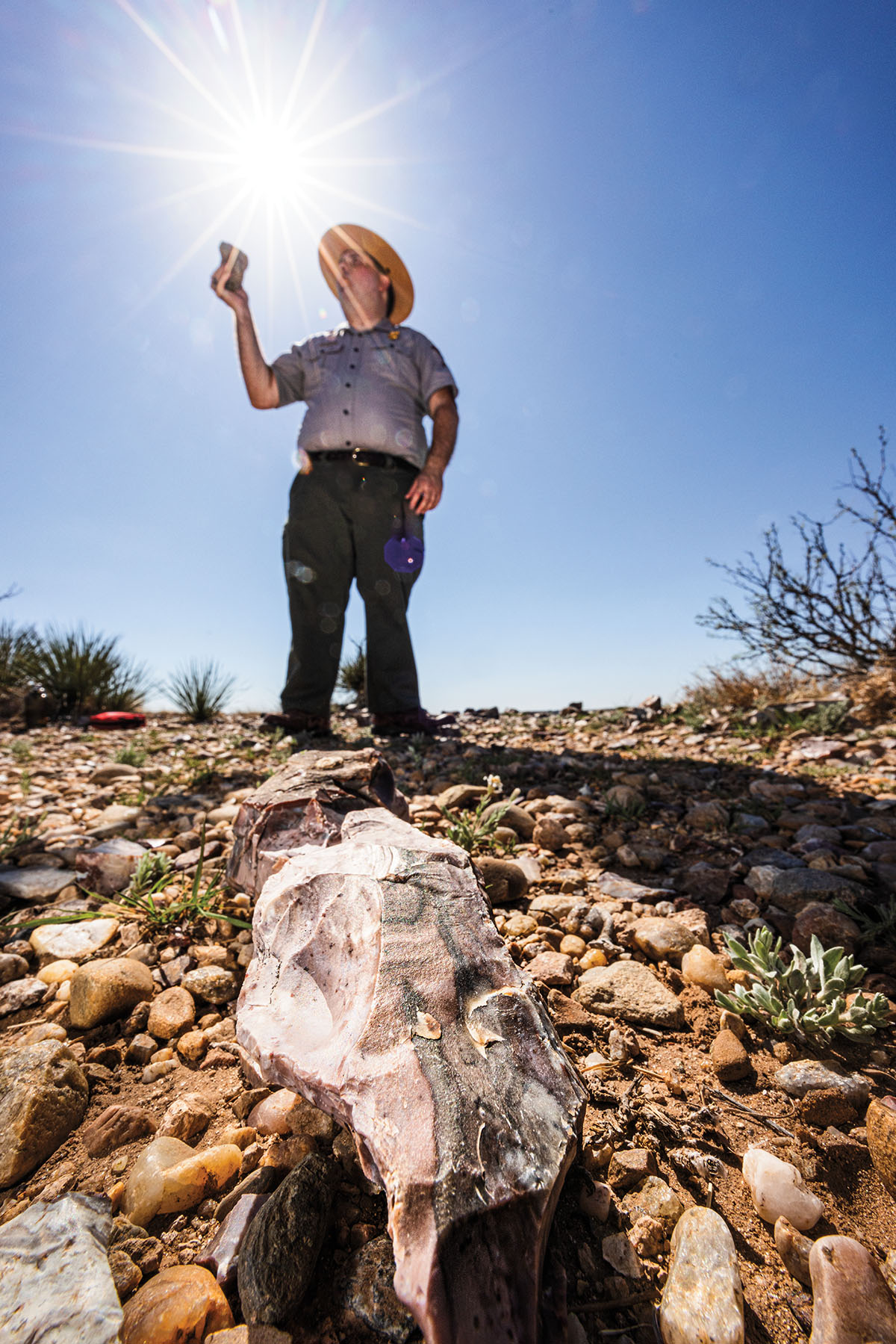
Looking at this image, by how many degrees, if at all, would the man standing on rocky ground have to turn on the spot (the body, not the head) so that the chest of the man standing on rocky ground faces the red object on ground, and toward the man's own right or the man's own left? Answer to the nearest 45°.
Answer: approximately 135° to the man's own right

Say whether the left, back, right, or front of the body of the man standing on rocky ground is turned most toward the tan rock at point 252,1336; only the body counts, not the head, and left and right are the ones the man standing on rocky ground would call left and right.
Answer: front

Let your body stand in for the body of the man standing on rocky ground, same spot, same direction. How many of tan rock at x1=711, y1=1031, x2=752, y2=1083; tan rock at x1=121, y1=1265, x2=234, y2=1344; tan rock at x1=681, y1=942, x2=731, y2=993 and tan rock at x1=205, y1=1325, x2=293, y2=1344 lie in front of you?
4

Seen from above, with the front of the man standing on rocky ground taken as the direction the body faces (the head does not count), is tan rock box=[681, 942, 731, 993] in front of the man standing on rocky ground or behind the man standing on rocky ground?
in front

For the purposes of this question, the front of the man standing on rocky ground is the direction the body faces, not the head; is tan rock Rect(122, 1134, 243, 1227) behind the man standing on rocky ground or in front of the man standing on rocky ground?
in front

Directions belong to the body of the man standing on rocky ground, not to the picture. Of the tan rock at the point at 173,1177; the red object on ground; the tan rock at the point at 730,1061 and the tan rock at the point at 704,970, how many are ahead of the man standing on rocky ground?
3

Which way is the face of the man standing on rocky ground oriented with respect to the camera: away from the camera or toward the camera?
toward the camera

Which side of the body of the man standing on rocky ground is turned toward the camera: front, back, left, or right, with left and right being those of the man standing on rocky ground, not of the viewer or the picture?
front

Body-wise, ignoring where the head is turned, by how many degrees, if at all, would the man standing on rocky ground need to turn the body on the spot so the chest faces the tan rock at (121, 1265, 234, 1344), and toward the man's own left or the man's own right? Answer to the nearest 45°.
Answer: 0° — they already face it

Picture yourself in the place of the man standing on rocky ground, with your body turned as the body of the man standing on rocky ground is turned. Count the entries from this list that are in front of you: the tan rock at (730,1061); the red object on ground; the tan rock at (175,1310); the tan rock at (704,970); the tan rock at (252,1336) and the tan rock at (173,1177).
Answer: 5
